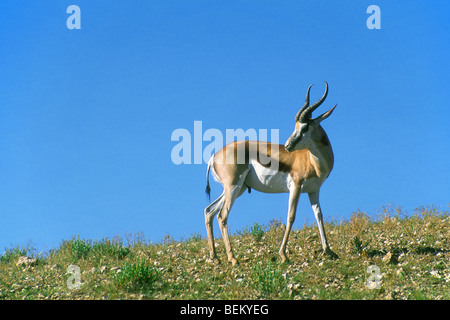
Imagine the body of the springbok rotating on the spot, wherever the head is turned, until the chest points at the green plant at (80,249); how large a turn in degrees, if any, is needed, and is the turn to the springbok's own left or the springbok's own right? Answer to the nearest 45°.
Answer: approximately 180°

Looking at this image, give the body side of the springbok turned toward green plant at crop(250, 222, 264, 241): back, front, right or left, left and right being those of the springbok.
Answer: left

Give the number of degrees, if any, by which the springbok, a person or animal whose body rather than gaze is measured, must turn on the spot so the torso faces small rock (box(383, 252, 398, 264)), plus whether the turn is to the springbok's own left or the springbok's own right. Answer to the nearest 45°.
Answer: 0° — it already faces it

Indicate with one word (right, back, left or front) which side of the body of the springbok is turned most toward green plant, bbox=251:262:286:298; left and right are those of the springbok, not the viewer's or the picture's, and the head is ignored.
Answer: right

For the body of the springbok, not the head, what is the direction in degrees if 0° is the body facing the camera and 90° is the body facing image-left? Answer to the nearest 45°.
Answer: approximately 270°

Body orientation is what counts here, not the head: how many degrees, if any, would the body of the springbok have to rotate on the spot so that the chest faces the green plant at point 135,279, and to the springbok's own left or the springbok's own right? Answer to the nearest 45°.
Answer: approximately 135° to the springbok's own right

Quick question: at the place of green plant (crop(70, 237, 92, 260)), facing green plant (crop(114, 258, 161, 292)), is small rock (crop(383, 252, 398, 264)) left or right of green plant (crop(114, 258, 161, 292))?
left

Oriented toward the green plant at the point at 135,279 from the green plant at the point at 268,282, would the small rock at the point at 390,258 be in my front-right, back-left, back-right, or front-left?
back-right

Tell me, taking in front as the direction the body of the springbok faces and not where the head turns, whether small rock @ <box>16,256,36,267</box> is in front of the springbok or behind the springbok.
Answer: behind

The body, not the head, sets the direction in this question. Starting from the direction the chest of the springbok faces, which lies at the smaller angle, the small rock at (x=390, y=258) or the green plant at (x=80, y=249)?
the small rock
